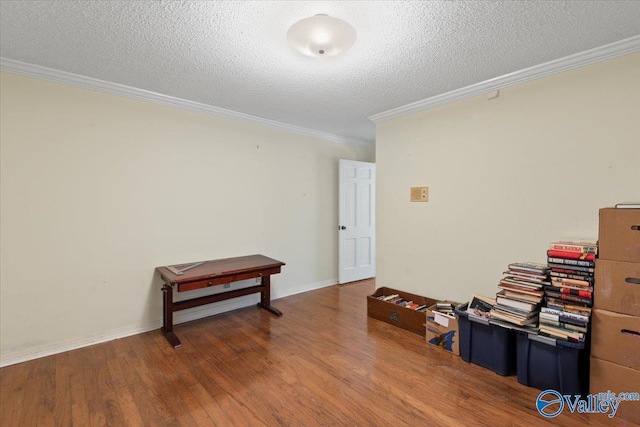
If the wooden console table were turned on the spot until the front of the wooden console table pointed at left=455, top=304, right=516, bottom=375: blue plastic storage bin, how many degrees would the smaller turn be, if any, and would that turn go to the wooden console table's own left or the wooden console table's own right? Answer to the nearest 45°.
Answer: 0° — it already faces it

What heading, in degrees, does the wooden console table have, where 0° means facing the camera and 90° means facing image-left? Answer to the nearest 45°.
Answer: approximately 315°

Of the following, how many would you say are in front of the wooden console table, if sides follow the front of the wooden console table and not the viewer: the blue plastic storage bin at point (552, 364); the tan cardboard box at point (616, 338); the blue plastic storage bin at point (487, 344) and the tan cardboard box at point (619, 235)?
4

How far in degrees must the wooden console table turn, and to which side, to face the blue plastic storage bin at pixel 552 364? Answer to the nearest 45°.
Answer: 0° — it already faces it

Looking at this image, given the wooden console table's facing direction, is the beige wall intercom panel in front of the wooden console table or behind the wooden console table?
in front

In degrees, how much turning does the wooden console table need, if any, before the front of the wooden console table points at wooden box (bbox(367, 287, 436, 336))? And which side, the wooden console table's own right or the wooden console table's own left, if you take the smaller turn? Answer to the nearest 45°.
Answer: approximately 45° to the wooden console table's own left

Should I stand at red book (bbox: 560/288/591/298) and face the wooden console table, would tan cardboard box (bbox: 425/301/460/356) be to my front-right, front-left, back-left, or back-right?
front-right

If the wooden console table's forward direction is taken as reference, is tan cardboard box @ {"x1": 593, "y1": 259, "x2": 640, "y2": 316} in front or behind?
in front

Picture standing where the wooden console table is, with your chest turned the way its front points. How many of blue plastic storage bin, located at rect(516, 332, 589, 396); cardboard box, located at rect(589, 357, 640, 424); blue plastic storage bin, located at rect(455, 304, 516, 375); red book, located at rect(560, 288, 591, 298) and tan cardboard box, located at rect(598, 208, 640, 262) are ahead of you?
5

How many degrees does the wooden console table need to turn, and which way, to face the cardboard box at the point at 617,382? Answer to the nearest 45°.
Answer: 0° — it already faces it

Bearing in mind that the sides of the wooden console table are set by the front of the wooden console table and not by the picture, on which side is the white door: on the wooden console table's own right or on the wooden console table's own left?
on the wooden console table's own left

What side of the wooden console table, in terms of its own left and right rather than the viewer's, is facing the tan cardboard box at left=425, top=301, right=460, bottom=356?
front
